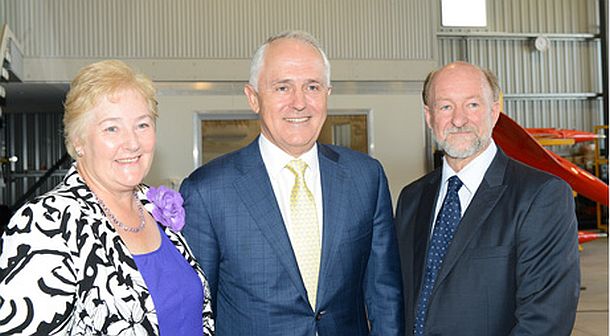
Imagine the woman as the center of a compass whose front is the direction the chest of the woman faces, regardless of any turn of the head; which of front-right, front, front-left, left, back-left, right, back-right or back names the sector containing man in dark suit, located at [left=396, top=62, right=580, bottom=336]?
front-left

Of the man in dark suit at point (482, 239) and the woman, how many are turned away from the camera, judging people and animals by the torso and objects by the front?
0

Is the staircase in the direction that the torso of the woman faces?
no

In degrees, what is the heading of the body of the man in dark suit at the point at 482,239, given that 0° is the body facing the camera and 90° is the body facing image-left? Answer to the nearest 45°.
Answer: approximately 45°

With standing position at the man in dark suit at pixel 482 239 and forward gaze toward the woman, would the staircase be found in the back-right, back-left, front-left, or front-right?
front-right

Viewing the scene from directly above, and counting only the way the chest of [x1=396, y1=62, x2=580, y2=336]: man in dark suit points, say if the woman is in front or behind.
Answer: in front

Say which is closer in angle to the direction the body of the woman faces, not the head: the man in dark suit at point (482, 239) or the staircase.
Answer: the man in dark suit

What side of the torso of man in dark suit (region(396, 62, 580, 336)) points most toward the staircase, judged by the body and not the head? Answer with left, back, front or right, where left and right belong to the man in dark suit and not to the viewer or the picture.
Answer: right

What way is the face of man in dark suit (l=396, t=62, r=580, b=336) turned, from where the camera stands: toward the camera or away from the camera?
toward the camera
